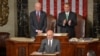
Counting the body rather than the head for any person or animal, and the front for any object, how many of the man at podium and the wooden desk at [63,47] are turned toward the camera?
2

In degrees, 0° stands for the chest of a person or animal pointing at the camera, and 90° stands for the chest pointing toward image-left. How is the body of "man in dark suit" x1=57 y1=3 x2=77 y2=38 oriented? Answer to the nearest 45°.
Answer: approximately 0°

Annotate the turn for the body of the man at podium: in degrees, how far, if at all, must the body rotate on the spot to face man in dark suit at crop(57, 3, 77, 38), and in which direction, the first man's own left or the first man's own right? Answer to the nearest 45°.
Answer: approximately 135° to the first man's own left
